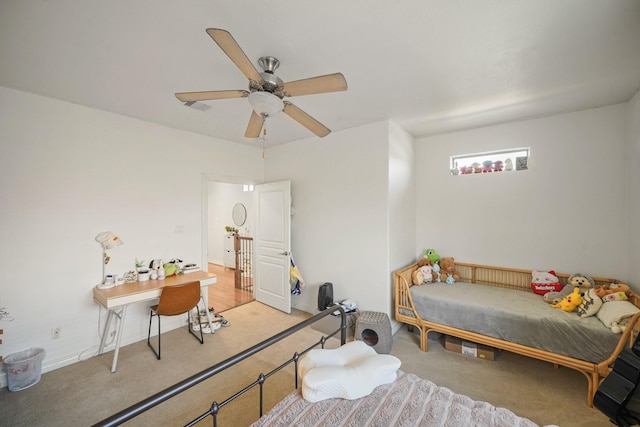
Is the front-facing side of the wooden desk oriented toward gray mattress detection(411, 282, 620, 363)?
yes

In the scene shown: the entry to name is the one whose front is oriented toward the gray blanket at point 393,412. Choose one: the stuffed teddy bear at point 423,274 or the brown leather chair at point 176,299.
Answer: the stuffed teddy bear

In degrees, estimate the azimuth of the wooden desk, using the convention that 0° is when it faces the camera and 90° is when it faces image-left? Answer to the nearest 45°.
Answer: approximately 315°

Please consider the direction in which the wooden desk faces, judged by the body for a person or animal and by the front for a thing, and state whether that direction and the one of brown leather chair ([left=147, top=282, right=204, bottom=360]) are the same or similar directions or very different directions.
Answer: very different directions

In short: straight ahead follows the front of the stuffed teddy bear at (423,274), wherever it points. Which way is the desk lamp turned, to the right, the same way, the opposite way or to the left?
to the left

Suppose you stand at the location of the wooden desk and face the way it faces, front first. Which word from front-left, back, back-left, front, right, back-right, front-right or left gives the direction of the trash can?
back-right

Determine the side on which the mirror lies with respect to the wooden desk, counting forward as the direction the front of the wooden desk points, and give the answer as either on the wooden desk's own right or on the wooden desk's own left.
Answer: on the wooden desk's own left

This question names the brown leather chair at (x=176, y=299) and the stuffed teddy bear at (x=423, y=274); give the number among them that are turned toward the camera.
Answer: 1

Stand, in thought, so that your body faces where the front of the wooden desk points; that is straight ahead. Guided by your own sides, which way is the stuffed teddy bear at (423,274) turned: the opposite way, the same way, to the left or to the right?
to the right

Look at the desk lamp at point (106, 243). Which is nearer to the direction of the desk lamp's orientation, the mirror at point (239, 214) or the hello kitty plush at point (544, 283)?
the hello kitty plush

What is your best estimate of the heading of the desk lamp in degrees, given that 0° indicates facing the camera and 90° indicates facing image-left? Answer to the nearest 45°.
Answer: approximately 315°

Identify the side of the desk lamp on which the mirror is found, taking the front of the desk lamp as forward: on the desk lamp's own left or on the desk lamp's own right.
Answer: on the desk lamp's own left

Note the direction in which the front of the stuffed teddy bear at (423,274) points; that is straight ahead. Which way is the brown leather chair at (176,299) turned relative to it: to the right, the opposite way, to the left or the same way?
to the right
